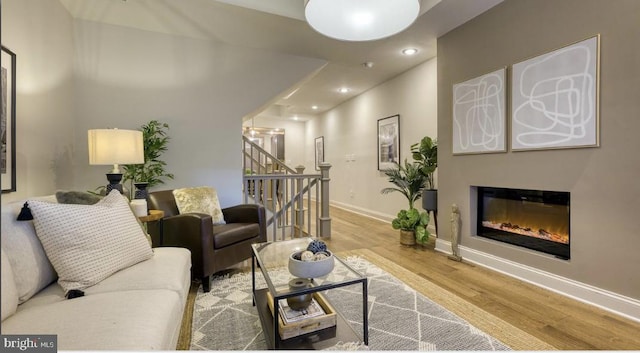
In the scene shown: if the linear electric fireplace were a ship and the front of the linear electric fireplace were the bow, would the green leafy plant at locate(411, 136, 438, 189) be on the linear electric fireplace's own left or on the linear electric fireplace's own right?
on the linear electric fireplace's own right

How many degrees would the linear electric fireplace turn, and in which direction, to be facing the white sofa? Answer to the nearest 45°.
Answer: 0° — it already faces it

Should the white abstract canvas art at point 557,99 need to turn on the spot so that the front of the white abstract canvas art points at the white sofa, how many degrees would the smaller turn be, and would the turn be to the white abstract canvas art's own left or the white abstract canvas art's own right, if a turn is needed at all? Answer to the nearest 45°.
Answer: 0° — it already faces it

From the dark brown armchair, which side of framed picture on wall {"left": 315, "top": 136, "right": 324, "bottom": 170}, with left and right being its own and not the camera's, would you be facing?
left

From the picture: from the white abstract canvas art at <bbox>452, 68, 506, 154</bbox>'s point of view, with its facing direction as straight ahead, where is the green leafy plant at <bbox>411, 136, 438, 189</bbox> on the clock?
The green leafy plant is roughly at 3 o'clock from the white abstract canvas art.

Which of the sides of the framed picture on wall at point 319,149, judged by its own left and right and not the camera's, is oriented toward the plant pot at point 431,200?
left

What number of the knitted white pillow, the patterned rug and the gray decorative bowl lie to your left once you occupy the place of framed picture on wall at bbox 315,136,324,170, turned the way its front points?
3

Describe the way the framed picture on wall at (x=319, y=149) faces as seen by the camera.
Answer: facing to the left of the viewer

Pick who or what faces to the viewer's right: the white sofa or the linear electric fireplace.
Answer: the white sofa

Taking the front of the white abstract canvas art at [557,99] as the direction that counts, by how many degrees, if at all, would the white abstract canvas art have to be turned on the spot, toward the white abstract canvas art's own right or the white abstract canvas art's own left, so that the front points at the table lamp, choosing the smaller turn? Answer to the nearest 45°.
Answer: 0° — it already faces it

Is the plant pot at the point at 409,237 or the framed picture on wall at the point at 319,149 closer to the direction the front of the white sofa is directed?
the plant pot
